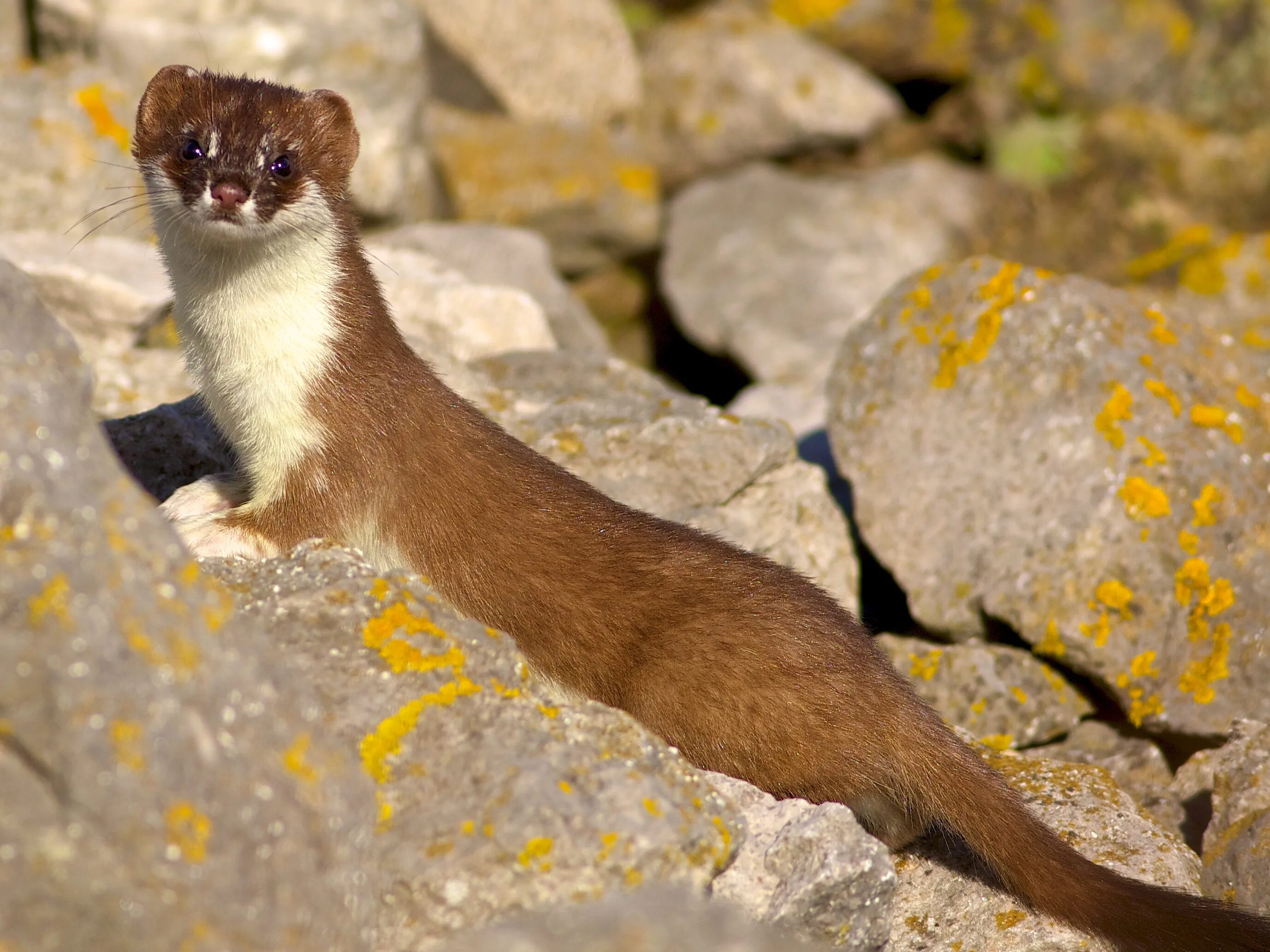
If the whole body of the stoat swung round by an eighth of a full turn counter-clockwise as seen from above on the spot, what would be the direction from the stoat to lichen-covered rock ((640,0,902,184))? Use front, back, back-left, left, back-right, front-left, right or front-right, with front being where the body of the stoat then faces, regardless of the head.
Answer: back-right

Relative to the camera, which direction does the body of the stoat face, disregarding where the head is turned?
to the viewer's left

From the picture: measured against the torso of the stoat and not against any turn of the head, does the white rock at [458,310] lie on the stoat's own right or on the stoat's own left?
on the stoat's own right

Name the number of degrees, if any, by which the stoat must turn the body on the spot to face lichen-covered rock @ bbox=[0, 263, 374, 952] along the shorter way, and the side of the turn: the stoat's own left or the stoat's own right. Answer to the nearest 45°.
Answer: approximately 90° to the stoat's own left

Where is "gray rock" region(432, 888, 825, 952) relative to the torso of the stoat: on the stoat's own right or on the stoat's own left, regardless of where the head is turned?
on the stoat's own left

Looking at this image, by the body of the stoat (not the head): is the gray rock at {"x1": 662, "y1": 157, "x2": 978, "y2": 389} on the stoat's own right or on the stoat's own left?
on the stoat's own right

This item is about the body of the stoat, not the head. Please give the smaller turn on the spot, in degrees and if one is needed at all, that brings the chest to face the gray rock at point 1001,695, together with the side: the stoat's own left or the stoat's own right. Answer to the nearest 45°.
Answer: approximately 135° to the stoat's own right

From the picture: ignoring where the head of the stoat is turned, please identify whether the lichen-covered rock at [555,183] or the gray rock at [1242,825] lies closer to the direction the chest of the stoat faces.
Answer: the lichen-covered rock

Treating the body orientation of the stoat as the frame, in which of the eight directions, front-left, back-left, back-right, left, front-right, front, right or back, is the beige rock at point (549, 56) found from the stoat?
right
